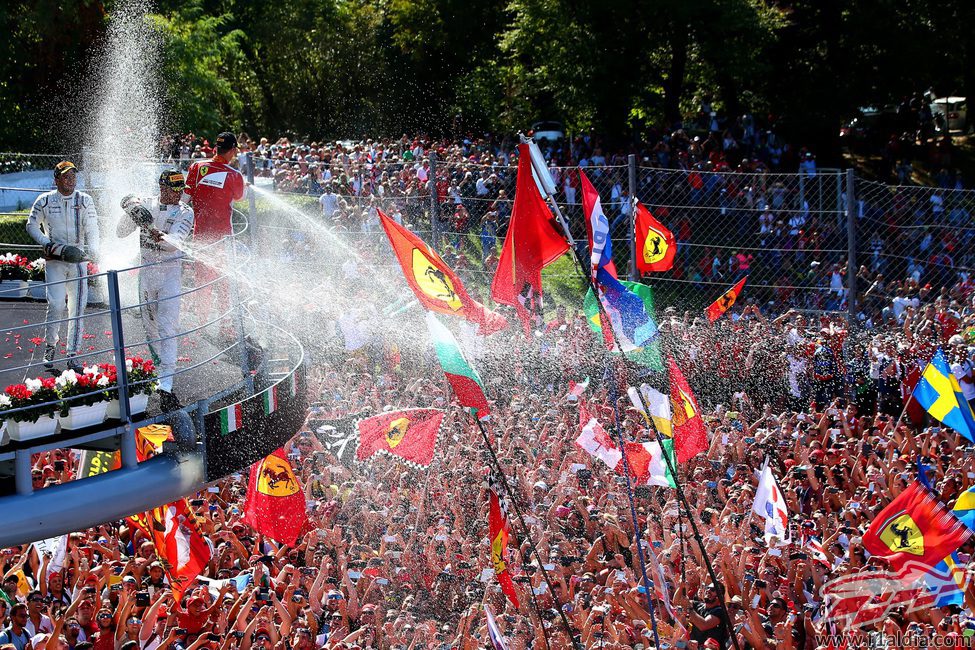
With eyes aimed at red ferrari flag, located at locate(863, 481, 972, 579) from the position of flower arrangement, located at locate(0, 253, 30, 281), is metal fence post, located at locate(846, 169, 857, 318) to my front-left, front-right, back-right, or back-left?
front-left

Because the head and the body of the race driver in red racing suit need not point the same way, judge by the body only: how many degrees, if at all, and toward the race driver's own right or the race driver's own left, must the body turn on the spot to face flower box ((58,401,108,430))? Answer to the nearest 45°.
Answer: approximately 135° to the race driver's own right

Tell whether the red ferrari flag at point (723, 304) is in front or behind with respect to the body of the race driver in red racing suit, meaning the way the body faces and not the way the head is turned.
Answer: in front
